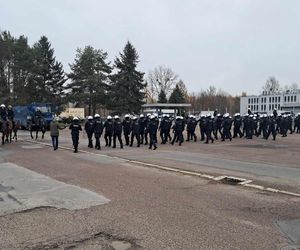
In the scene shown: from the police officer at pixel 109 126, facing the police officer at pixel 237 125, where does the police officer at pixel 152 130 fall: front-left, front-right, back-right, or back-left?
front-right

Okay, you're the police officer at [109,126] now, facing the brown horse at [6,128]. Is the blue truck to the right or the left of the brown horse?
right

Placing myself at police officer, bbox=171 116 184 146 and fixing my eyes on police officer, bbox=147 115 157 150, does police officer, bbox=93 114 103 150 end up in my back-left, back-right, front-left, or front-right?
front-right

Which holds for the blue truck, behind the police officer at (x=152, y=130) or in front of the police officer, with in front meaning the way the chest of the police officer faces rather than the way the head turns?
in front

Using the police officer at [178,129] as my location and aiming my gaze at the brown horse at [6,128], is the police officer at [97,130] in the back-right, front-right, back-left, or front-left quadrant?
front-left

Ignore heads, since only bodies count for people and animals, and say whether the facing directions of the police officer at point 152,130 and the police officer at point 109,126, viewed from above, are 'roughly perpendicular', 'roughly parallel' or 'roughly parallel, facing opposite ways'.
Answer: roughly parallel
